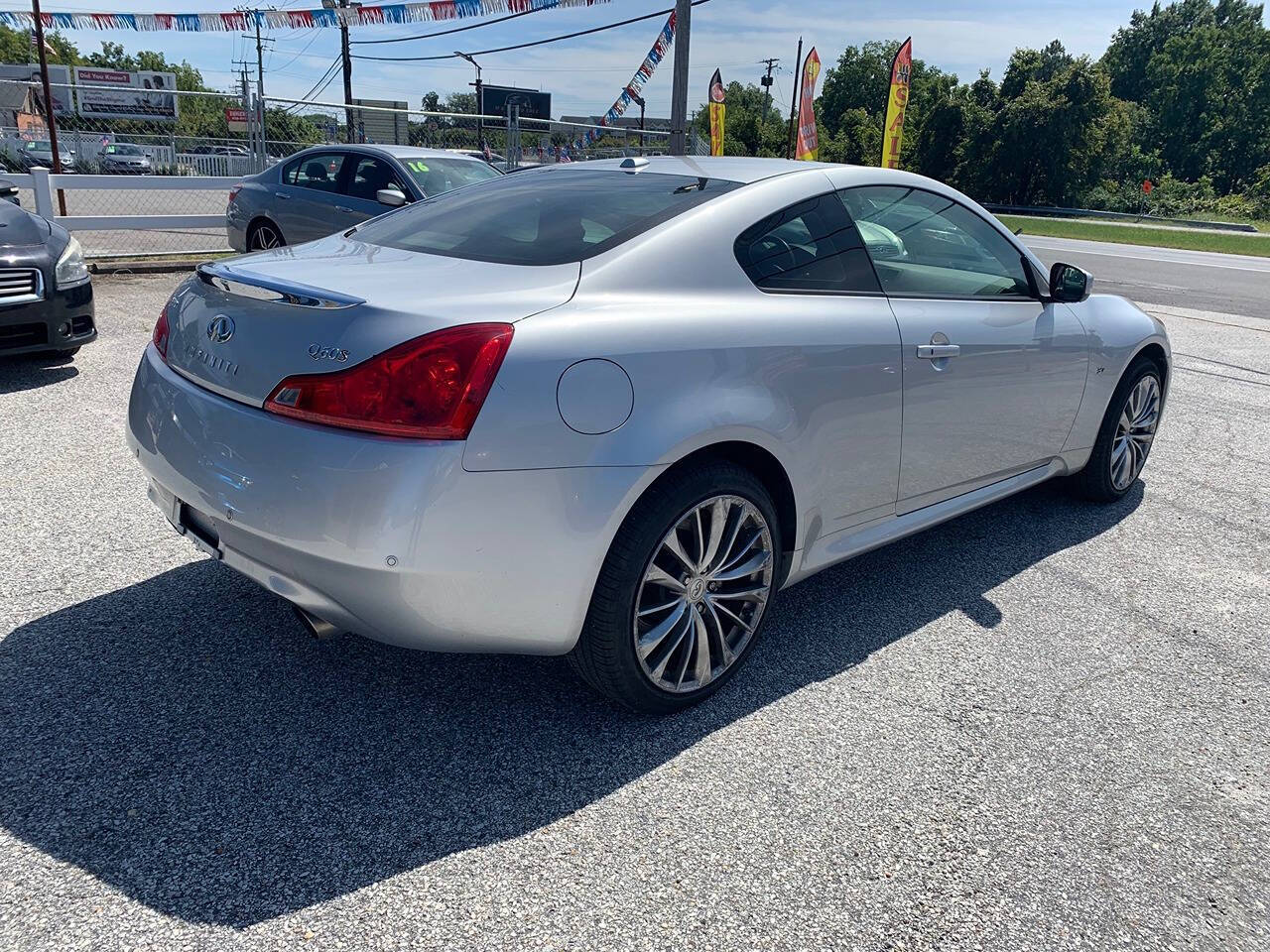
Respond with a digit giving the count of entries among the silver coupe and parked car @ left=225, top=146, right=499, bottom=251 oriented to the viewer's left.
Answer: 0

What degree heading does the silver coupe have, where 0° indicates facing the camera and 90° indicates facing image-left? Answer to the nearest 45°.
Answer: approximately 225°

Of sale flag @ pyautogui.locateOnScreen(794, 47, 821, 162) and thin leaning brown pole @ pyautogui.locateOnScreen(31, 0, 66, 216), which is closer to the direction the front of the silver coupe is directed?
the sale flag

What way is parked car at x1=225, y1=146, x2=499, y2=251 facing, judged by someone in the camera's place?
facing the viewer and to the right of the viewer

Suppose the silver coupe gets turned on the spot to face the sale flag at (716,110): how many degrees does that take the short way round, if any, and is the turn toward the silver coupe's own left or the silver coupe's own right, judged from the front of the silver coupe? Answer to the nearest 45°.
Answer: approximately 45° to the silver coupe's own left

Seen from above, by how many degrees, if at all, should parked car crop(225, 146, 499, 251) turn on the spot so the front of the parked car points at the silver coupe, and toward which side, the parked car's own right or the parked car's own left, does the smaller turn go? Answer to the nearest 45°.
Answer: approximately 45° to the parked car's own right

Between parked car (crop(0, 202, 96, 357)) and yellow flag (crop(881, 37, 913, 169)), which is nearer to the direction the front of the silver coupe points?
the yellow flag

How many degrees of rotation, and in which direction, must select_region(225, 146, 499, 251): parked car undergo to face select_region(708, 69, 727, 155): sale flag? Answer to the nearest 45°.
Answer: approximately 90° to its left

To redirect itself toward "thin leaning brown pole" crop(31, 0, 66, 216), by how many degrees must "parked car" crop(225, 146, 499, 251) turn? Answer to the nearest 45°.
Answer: approximately 180°

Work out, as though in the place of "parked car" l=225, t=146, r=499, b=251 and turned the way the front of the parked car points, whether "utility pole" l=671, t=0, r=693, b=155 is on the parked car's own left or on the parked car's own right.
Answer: on the parked car's own left

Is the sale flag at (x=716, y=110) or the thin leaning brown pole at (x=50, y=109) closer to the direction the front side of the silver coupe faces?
the sale flag

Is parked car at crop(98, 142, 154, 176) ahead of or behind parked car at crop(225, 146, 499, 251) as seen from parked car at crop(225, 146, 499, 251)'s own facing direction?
behind
